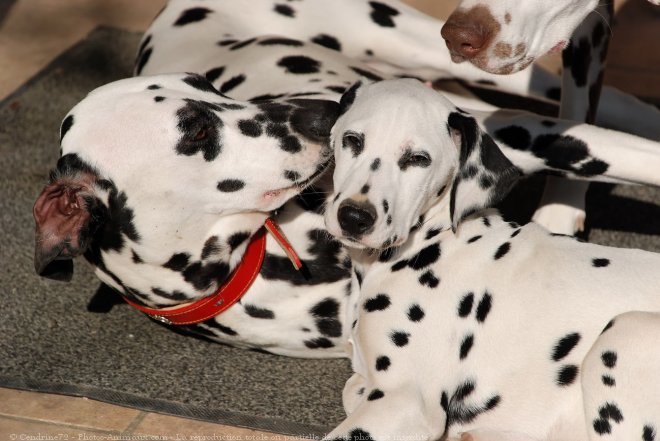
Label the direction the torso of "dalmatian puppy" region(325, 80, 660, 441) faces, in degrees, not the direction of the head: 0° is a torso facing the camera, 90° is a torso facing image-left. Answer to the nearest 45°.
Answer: approximately 45°

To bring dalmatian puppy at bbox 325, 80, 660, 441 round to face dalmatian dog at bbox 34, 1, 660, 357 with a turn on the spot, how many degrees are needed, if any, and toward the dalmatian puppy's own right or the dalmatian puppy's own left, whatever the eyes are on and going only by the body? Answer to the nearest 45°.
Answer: approximately 45° to the dalmatian puppy's own right
